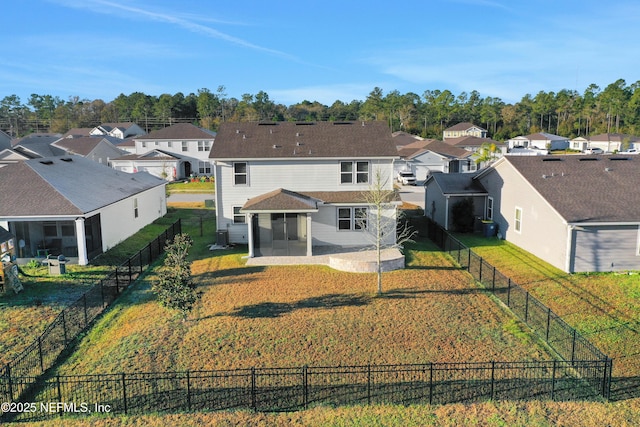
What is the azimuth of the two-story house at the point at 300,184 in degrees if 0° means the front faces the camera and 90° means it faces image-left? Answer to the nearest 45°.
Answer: approximately 180°

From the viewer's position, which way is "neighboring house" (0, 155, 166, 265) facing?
facing away from the viewer and to the right of the viewer

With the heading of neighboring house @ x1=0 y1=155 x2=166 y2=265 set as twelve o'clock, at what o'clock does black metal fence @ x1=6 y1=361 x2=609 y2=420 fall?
The black metal fence is roughly at 4 o'clock from the neighboring house.

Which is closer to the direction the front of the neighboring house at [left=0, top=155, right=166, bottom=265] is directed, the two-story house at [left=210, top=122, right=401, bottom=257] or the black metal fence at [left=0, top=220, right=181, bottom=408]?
the two-story house

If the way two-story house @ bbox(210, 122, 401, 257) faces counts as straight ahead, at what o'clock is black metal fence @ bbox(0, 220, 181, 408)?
The black metal fence is roughly at 7 o'clock from the two-story house.

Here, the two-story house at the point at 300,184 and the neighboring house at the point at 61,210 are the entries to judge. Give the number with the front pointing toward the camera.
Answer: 0

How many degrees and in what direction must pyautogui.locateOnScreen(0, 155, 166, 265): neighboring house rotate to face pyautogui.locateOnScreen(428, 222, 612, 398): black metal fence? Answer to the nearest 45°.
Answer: approximately 90° to its right

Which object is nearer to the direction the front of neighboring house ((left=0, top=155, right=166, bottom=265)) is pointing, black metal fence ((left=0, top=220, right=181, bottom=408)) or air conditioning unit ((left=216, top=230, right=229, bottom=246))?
the air conditioning unit

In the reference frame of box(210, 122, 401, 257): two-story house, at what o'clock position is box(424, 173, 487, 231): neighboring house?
The neighboring house is roughly at 2 o'clock from the two-story house.

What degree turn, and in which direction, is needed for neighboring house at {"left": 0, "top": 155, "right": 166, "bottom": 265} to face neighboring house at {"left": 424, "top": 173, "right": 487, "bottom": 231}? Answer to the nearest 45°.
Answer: approximately 45° to its right

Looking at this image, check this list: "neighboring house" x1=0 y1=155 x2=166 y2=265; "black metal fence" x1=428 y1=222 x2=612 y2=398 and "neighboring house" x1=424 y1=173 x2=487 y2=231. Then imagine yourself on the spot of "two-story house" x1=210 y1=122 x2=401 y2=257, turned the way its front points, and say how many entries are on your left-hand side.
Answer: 1

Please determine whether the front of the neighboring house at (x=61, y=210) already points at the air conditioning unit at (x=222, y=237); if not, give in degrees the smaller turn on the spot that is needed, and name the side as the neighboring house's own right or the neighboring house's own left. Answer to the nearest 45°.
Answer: approximately 45° to the neighboring house's own right
